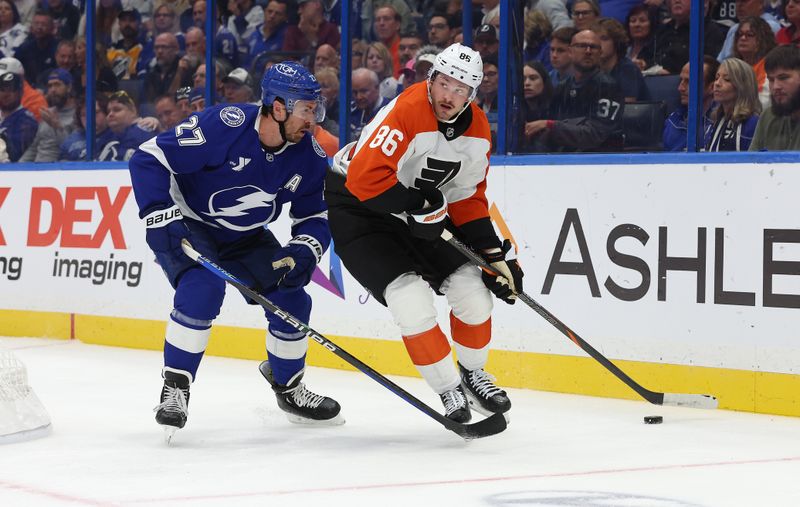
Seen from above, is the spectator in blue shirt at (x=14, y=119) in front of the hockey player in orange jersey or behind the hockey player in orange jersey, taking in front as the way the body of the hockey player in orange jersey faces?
behind

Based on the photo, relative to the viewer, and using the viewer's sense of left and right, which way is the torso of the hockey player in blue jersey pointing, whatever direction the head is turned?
facing the viewer and to the right of the viewer

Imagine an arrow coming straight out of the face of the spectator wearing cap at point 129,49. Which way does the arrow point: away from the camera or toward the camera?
toward the camera

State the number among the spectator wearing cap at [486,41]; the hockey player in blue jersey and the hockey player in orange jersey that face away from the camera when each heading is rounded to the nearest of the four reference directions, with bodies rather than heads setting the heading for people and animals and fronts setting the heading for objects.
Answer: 0

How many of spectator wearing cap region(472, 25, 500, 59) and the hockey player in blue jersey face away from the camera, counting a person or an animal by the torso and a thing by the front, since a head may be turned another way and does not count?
0

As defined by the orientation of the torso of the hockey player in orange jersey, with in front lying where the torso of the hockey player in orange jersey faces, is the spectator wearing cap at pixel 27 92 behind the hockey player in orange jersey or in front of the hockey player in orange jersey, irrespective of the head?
behind

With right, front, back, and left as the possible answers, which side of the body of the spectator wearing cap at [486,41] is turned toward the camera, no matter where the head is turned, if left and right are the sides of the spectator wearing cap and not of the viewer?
front

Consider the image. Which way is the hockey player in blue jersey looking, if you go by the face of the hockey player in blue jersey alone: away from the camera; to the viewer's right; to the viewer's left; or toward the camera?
to the viewer's right
